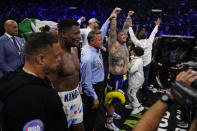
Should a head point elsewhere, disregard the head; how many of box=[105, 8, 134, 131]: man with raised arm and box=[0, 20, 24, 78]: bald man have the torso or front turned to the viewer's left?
0

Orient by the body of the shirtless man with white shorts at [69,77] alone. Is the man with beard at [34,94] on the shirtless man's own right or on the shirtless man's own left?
on the shirtless man's own right

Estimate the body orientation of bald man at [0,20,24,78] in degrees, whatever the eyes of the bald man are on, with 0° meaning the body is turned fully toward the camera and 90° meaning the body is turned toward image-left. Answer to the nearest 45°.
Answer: approximately 315°

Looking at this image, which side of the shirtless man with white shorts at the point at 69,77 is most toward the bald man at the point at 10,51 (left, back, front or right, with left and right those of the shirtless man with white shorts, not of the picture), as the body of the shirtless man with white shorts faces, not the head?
back

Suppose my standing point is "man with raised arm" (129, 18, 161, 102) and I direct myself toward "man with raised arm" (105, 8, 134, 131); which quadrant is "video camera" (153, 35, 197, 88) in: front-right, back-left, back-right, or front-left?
front-left

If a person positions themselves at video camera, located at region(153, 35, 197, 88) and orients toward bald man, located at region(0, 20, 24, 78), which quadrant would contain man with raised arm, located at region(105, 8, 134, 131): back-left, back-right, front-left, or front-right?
front-right

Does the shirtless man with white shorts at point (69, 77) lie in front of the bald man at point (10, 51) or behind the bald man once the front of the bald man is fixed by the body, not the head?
in front

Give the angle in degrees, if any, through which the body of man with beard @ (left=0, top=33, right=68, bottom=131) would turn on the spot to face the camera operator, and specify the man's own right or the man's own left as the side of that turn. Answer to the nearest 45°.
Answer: approximately 45° to the man's own right

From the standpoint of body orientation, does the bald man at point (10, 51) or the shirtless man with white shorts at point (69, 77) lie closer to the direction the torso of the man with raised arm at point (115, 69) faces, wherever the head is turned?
the shirtless man with white shorts

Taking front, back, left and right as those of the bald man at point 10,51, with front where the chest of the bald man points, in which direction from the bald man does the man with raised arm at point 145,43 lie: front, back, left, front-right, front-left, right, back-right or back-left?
front-left

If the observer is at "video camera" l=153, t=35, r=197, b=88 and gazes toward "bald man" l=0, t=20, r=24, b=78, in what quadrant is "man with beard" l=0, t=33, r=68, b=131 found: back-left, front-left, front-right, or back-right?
front-left

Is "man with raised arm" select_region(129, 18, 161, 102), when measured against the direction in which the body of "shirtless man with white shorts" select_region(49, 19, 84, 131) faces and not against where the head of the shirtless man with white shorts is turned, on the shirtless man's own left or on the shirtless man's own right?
on the shirtless man's own left

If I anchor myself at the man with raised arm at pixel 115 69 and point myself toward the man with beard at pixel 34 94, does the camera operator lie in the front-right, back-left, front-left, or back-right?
front-left
